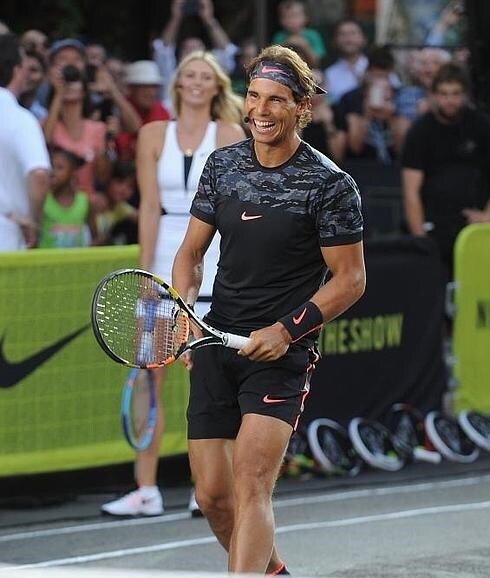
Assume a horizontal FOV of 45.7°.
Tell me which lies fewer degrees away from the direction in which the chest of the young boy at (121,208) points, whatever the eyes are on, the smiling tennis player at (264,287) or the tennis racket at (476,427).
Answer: the smiling tennis player

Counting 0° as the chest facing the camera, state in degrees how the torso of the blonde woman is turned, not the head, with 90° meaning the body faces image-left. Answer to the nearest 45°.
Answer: approximately 0°
